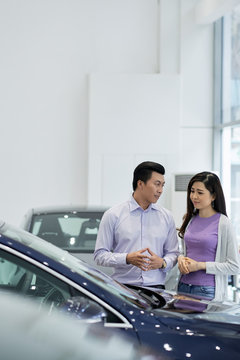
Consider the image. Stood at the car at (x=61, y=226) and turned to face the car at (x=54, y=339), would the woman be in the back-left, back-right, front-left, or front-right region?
front-left

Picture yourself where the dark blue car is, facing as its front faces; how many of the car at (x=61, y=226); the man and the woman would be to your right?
0

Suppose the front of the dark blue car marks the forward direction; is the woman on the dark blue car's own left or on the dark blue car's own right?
on the dark blue car's own left

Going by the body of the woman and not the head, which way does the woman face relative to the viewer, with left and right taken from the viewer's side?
facing the viewer and to the left of the viewer

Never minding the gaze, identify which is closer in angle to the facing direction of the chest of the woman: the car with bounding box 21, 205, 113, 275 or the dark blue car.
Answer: the dark blue car

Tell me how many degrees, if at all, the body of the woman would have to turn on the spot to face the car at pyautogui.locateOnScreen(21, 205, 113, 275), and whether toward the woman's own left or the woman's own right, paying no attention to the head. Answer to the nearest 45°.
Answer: approximately 90° to the woman's own right

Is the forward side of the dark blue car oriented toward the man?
no

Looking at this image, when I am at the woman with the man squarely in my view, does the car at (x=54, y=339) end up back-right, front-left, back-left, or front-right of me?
front-left

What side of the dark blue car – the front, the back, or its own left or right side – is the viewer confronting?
right

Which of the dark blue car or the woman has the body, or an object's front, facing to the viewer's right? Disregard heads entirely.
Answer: the dark blue car

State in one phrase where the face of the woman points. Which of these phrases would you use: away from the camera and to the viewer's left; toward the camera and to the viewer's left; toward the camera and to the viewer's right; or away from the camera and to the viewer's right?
toward the camera and to the viewer's left

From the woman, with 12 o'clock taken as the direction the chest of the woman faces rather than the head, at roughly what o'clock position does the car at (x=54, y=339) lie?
The car is roughly at 11 o'clock from the woman.

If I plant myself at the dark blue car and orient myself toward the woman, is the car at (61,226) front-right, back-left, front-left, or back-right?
front-left

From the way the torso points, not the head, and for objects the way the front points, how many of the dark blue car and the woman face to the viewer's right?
1

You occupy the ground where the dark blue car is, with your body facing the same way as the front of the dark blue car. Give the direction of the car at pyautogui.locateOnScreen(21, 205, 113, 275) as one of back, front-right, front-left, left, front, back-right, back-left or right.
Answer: left
